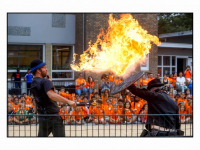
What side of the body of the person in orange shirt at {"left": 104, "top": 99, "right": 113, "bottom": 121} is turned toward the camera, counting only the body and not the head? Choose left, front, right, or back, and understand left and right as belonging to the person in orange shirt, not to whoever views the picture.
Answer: front

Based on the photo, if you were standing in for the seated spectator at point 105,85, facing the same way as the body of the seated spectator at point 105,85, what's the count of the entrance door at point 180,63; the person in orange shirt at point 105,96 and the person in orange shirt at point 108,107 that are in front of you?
2

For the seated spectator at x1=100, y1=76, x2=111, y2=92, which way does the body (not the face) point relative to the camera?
toward the camera

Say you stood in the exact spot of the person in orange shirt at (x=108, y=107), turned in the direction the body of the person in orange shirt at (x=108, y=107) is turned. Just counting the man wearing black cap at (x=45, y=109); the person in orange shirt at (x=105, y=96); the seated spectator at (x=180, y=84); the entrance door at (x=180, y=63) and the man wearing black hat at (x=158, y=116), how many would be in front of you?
2

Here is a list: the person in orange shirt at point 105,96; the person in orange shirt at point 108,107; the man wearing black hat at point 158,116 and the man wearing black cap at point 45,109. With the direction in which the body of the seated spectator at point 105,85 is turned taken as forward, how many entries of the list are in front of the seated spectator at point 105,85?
4

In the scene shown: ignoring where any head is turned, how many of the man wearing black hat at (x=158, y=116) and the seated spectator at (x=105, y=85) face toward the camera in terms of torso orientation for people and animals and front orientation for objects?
1

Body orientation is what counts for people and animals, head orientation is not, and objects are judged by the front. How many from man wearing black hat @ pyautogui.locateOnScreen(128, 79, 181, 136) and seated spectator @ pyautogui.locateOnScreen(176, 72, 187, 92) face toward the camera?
1

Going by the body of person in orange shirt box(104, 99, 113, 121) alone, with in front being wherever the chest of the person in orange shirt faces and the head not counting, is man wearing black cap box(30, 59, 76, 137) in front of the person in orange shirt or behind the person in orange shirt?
in front

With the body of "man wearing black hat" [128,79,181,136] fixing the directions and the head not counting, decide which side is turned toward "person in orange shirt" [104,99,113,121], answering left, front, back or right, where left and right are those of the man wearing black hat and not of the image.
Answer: front

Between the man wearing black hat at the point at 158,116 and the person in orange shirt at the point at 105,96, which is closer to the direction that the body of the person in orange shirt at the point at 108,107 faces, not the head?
the man wearing black hat

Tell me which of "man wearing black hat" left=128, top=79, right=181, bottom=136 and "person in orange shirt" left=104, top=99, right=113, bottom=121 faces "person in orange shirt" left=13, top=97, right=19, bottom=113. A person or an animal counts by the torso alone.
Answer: the man wearing black hat

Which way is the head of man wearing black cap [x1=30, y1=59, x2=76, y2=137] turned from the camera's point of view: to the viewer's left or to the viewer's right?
to the viewer's right

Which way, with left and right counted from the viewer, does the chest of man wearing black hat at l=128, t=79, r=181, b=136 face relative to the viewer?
facing away from the viewer and to the left of the viewer

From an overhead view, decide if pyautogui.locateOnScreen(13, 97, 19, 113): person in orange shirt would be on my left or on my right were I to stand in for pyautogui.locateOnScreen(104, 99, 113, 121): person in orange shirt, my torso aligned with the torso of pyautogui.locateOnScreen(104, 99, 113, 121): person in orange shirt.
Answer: on my right

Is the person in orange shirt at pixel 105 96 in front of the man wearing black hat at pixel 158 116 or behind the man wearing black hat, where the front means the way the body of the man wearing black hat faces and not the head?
in front
